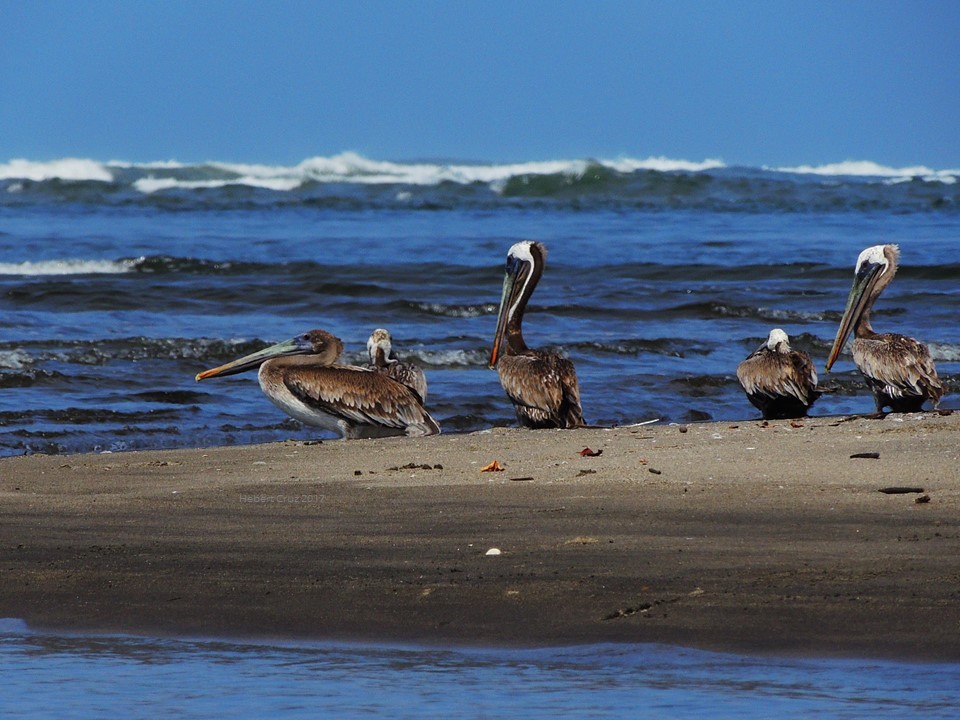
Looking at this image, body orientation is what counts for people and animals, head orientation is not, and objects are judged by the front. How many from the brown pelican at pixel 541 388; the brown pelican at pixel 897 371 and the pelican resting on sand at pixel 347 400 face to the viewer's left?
3

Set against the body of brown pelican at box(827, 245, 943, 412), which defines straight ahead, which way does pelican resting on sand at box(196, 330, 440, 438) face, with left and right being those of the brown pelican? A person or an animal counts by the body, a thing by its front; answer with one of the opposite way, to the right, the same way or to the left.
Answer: the same way

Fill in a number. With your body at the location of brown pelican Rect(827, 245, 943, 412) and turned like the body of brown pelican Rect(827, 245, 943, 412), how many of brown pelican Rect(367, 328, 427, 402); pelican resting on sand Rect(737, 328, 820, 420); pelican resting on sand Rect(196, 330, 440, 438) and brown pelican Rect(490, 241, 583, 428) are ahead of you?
4

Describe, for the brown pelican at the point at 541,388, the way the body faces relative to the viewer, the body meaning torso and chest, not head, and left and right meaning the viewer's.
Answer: facing to the left of the viewer

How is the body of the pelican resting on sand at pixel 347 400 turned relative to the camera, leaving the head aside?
to the viewer's left

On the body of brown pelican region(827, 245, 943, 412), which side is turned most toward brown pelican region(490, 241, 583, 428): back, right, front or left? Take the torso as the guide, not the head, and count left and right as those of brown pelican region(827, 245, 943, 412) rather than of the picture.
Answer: front

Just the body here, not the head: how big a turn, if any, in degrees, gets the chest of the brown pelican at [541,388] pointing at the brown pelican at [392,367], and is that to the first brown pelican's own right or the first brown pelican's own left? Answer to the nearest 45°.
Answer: approximately 45° to the first brown pelican's own right

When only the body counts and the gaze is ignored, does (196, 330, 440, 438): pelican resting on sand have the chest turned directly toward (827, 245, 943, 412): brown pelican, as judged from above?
no

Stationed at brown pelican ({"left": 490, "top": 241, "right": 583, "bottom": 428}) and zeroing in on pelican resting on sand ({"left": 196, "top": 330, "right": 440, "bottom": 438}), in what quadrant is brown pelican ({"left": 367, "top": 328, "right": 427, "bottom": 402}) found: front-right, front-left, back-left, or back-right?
front-right

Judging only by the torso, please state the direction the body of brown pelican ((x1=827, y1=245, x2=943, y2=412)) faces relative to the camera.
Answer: to the viewer's left

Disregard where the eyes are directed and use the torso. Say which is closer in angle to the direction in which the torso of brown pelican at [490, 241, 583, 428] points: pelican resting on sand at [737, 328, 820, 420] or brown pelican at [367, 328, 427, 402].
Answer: the brown pelican

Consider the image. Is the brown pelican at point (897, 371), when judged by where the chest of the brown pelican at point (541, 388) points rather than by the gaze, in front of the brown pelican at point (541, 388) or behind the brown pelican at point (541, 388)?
behind

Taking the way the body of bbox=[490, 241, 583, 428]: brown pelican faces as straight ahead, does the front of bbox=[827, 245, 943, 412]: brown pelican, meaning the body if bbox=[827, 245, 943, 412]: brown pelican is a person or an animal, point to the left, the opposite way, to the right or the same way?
the same way

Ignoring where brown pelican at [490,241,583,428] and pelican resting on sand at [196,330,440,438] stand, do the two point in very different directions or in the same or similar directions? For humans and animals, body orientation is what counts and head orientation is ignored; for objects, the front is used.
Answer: same or similar directions
